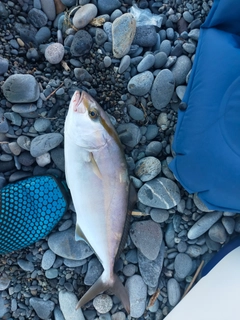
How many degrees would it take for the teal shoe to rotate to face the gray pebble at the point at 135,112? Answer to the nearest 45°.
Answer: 0° — it already faces it

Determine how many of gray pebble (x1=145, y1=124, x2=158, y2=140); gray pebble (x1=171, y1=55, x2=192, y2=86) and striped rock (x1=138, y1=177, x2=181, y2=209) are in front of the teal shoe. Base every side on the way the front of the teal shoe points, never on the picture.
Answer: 3

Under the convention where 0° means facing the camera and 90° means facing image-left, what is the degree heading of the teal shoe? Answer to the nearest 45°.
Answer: approximately 270°

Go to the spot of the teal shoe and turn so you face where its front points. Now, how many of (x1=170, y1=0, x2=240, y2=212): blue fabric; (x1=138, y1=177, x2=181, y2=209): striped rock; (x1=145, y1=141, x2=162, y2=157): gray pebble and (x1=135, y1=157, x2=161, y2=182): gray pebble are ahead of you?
4

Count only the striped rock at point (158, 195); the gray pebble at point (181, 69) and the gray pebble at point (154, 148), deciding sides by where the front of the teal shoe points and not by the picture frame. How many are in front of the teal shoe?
3
